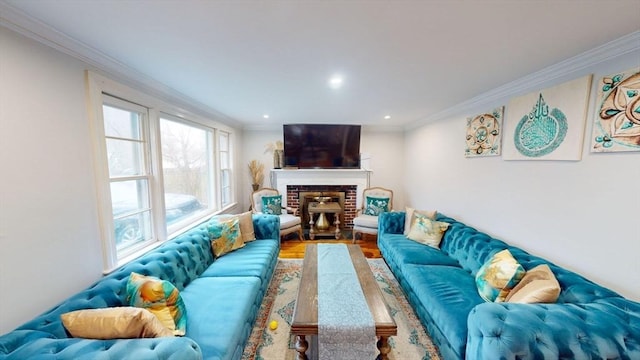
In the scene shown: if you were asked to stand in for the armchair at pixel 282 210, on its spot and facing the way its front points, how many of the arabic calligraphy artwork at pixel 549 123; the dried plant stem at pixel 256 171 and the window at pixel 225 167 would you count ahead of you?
1

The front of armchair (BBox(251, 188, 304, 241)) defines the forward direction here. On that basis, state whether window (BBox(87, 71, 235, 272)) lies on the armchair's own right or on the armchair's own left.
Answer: on the armchair's own right

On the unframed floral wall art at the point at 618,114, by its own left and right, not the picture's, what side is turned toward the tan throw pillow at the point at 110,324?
front

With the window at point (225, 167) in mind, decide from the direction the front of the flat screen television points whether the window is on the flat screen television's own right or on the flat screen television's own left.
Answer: on the flat screen television's own right

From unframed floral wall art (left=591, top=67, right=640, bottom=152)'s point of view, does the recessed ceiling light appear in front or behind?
in front

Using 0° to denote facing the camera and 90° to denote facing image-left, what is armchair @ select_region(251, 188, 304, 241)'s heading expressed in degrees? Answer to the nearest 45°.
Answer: approximately 315°

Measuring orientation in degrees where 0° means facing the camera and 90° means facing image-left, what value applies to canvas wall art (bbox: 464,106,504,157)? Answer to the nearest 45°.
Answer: approximately 45°

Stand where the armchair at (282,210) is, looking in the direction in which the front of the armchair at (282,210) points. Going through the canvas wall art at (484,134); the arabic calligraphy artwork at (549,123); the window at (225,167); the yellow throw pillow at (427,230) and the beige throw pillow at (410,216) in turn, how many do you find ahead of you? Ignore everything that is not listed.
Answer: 4

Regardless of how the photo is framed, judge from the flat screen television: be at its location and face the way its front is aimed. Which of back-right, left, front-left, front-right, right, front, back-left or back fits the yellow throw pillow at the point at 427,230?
front-left

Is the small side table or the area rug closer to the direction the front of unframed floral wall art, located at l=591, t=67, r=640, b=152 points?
the area rug

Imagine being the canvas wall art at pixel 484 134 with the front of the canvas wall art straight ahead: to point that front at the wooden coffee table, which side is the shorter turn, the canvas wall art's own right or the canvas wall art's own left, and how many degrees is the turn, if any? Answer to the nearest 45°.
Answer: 0° — it already faces it
